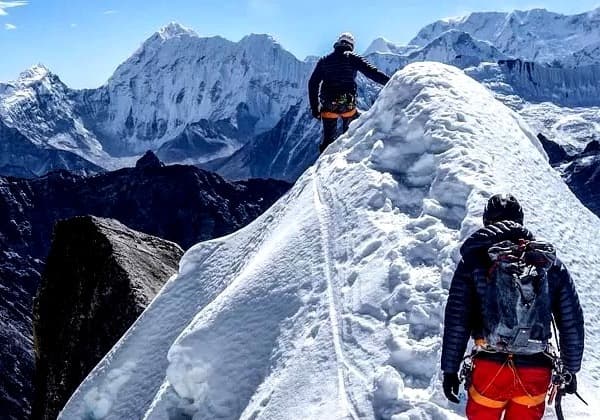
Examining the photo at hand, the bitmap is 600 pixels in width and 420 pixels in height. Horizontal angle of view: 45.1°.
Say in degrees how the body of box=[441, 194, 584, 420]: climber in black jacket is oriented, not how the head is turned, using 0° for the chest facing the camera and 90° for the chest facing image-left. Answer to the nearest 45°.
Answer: approximately 180°

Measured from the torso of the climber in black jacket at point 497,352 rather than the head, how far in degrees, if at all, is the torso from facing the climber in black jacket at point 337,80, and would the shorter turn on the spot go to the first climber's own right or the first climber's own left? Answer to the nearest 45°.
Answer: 0° — they already face them

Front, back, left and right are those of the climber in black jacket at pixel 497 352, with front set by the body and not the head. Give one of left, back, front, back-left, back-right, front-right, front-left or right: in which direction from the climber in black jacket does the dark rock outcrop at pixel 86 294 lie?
front-left

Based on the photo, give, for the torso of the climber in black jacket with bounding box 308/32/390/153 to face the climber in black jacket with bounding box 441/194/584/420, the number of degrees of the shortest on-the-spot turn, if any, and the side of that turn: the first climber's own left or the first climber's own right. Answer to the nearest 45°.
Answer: approximately 180°

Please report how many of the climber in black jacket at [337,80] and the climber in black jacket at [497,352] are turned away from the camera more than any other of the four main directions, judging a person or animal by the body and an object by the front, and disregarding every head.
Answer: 2

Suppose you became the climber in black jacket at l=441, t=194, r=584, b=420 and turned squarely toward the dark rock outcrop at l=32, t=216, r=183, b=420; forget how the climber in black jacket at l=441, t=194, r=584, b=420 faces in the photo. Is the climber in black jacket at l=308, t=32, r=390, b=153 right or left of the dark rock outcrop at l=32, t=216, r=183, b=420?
right

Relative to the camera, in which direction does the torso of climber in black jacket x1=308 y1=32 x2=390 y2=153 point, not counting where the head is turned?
away from the camera

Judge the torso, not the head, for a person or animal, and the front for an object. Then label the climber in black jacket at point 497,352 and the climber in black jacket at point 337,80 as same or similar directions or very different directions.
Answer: same or similar directions
